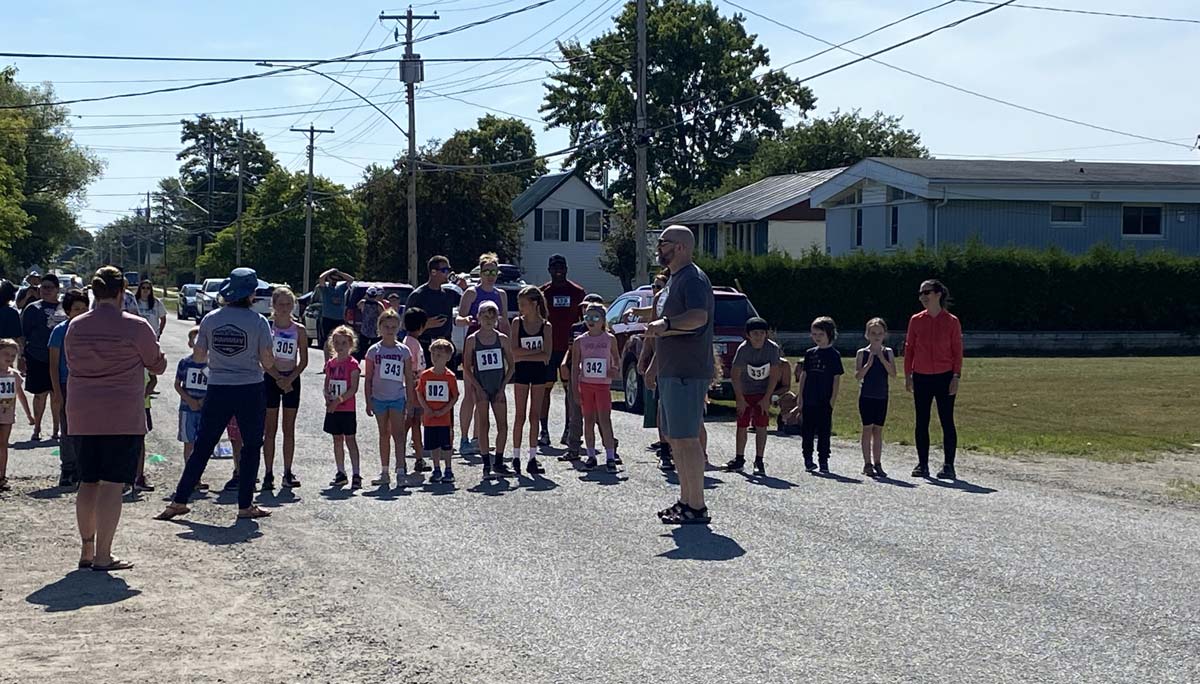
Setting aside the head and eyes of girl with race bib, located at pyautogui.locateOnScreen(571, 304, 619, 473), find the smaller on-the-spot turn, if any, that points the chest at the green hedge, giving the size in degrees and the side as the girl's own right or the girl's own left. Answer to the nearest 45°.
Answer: approximately 135° to the girl's own left

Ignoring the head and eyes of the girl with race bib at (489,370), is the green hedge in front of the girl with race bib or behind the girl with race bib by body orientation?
behind

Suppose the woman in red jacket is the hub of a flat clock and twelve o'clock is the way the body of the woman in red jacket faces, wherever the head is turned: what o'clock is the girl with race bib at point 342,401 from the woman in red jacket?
The girl with race bib is roughly at 2 o'clock from the woman in red jacket.

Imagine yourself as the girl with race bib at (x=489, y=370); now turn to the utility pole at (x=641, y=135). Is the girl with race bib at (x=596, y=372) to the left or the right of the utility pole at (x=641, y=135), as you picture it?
right

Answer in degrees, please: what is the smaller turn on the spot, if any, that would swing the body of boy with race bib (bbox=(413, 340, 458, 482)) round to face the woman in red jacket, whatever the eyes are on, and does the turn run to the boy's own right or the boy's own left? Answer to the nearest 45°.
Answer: approximately 90° to the boy's own left

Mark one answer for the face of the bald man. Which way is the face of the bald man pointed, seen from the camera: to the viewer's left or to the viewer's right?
to the viewer's left

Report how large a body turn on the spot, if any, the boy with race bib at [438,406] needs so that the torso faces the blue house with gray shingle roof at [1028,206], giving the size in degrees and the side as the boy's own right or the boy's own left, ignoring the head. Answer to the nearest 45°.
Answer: approximately 135° to the boy's own left

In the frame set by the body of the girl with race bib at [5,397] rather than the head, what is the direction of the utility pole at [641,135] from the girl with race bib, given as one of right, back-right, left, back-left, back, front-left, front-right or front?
back-left
